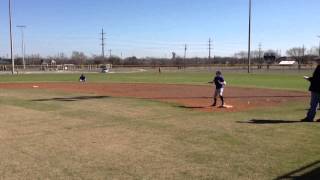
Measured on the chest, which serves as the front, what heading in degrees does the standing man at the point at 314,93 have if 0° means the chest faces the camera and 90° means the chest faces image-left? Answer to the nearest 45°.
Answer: approximately 90°
